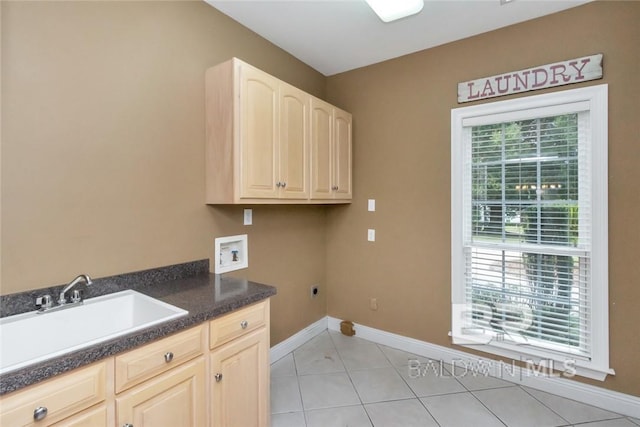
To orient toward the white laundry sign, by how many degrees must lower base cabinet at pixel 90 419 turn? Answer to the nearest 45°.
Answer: approximately 45° to its left

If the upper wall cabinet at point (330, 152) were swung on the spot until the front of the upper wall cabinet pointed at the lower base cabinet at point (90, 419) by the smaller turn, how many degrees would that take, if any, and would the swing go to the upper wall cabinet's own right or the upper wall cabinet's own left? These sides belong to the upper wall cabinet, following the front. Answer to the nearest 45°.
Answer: approximately 90° to the upper wall cabinet's own right

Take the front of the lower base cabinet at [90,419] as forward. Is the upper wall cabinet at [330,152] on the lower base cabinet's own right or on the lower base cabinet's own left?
on the lower base cabinet's own left

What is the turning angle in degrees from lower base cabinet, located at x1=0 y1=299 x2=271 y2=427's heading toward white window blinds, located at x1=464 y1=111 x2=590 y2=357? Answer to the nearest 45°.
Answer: approximately 45° to its left

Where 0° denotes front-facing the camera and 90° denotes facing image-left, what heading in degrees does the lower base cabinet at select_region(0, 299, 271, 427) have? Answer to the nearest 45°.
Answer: approximately 315°

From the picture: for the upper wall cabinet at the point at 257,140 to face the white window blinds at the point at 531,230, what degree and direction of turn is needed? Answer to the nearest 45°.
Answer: approximately 45° to its left

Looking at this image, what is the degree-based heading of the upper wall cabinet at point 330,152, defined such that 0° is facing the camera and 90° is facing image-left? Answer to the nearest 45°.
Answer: approximately 315°
